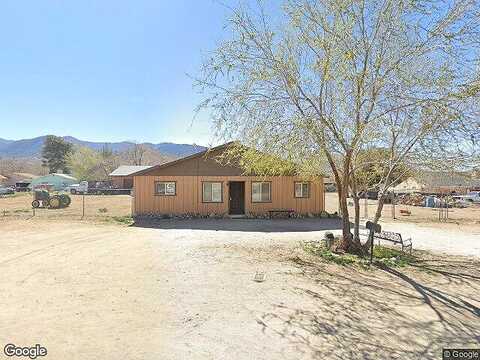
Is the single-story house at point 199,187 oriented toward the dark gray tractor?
no

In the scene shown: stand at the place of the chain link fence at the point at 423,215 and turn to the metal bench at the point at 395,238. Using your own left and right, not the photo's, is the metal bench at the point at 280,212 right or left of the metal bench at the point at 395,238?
right

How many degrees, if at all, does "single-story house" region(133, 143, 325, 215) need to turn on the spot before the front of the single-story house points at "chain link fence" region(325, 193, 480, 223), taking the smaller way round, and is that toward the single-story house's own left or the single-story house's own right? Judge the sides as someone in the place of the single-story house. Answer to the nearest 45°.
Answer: approximately 90° to the single-story house's own left

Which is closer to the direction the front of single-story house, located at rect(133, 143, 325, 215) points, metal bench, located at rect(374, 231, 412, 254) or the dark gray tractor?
the metal bench

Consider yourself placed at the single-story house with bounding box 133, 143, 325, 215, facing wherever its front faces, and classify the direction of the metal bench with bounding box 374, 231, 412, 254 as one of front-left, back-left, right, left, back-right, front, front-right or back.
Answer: front-left

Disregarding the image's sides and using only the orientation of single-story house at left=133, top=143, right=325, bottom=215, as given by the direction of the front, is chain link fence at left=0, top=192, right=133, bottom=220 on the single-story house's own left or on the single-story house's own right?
on the single-story house's own right

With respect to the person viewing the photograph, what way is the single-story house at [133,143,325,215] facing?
facing the viewer
